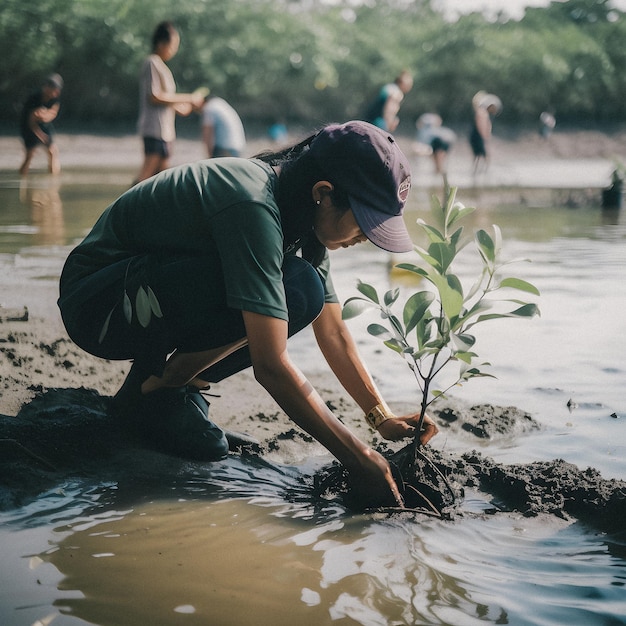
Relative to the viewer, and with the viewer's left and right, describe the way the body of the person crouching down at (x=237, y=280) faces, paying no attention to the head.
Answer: facing to the right of the viewer

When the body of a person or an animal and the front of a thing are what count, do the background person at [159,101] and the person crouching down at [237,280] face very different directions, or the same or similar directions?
same or similar directions

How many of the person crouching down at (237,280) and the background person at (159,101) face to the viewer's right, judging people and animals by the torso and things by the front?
2

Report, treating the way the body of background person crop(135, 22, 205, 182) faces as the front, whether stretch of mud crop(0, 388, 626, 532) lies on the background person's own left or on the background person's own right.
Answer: on the background person's own right

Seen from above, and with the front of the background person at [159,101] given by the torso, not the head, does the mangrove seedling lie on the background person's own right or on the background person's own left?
on the background person's own right

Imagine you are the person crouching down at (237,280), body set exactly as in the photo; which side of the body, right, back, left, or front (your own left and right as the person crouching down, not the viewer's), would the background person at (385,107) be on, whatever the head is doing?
left

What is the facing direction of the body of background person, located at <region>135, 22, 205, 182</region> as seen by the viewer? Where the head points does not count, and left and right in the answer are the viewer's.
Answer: facing to the right of the viewer

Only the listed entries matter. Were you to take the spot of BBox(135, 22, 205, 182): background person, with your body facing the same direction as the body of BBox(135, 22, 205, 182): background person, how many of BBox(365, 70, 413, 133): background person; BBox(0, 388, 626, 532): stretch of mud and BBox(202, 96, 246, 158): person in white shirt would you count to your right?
1

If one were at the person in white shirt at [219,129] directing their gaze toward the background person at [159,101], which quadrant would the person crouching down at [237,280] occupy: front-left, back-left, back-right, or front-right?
front-left

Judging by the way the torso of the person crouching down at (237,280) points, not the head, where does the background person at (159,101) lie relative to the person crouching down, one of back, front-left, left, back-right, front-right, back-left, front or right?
left

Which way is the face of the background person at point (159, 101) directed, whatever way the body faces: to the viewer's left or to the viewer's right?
to the viewer's right

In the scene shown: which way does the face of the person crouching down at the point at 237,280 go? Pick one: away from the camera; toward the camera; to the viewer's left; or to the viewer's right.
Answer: to the viewer's right
